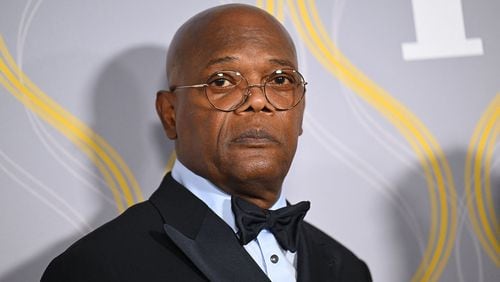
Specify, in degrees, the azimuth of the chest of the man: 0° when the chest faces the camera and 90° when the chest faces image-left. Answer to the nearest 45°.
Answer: approximately 315°
